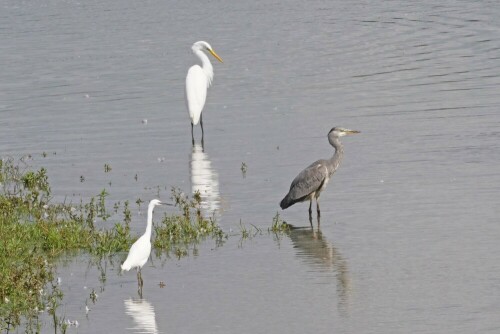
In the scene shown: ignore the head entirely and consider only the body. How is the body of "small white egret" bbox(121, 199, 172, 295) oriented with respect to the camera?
to the viewer's right

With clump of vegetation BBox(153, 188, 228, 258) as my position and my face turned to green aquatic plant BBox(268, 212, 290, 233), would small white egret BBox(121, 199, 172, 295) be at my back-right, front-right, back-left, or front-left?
back-right

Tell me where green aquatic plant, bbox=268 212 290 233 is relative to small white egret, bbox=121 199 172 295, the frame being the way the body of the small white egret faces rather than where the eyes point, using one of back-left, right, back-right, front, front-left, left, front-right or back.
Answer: front-left

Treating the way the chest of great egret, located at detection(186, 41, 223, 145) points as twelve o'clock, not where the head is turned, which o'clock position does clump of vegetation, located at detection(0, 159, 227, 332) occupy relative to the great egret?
The clump of vegetation is roughly at 5 o'clock from the great egret.

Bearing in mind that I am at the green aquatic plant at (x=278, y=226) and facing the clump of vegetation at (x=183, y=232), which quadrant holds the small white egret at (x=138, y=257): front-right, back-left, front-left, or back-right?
front-left

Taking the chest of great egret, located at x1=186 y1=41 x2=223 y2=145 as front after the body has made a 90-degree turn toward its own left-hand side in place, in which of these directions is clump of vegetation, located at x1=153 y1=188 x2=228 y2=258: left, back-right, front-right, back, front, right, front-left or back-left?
back-left

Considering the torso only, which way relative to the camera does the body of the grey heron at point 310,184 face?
to the viewer's right

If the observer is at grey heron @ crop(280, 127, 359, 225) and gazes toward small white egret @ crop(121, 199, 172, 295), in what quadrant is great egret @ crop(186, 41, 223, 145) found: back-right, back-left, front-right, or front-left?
back-right

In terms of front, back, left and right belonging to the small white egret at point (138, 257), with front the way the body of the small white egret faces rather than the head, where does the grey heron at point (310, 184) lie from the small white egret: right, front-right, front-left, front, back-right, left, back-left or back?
front-left

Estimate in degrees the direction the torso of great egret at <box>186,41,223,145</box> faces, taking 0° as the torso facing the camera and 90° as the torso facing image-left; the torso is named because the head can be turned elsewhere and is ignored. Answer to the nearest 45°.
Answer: approximately 225°

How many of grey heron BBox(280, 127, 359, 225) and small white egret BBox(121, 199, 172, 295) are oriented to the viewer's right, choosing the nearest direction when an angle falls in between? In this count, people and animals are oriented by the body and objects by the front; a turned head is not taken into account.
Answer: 2
